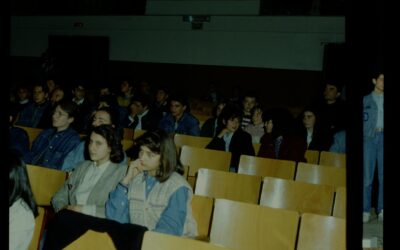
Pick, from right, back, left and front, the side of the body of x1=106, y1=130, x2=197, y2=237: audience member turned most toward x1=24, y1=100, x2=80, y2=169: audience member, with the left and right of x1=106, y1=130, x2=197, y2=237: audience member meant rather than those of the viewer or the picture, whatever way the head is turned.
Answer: right

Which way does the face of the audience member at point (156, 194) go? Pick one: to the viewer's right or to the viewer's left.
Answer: to the viewer's left

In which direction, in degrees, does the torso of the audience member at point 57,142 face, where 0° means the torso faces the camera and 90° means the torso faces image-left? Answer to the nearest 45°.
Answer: approximately 45°

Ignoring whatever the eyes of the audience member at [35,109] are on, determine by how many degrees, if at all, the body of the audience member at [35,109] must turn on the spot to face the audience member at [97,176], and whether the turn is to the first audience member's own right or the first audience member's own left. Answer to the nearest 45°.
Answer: approximately 45° to the first audience member's own left

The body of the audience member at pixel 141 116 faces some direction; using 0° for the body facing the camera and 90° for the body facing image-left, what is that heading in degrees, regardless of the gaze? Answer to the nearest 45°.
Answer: approximately 45°

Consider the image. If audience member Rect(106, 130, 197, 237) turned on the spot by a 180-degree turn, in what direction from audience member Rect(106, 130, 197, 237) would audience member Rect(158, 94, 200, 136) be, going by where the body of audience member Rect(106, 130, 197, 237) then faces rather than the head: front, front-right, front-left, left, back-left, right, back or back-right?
front-left

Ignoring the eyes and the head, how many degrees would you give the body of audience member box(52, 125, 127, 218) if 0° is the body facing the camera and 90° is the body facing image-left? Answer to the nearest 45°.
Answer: approximately 45°

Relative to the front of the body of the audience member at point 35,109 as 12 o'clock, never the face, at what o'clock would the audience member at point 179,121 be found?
the audience member at point 179,121 is roughly at 8 o'clock from the audience member at point 35,109.
